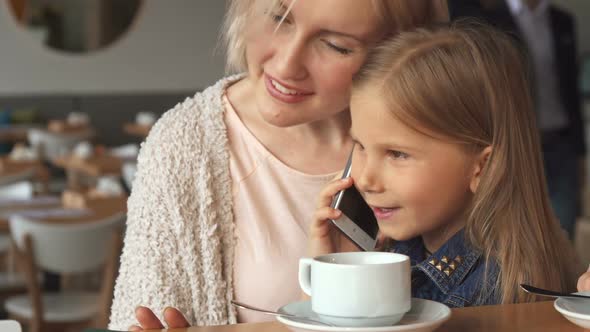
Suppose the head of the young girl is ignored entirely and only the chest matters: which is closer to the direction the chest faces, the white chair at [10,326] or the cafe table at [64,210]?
the white chair

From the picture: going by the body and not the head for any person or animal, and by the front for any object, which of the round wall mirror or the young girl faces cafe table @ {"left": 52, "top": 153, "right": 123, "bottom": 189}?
the round wall mirror

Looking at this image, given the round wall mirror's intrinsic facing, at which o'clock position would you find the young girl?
The young girl is roughly at 12 o'clock from the round wall mirror.

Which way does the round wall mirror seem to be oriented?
toward the camera

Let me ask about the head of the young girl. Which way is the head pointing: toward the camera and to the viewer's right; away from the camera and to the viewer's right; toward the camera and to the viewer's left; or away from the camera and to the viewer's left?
toward the camera and to the viewer's left

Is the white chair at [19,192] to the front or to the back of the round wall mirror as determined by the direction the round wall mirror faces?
to the front

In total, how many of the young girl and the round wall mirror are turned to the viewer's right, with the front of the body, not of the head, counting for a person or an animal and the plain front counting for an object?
0

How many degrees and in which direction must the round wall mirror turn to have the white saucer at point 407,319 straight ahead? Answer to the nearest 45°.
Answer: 0° — it already faces it

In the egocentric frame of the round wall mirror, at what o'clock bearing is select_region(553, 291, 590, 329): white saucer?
The white saucer is roughly at 12 o'clock from the round wall mirror.

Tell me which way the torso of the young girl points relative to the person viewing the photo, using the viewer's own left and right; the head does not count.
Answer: facing the viewer and to the left of the viewer

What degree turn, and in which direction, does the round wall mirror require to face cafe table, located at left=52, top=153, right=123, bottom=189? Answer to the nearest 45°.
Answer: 0° — it already faces it

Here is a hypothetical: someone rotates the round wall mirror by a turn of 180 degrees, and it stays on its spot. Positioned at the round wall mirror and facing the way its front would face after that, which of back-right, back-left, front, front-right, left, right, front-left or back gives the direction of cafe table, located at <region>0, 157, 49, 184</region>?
back

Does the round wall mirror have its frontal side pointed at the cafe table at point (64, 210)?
yes

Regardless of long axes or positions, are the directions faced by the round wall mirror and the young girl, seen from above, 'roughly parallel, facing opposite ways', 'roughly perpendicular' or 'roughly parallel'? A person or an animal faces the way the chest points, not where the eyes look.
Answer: roughly perpendicular
